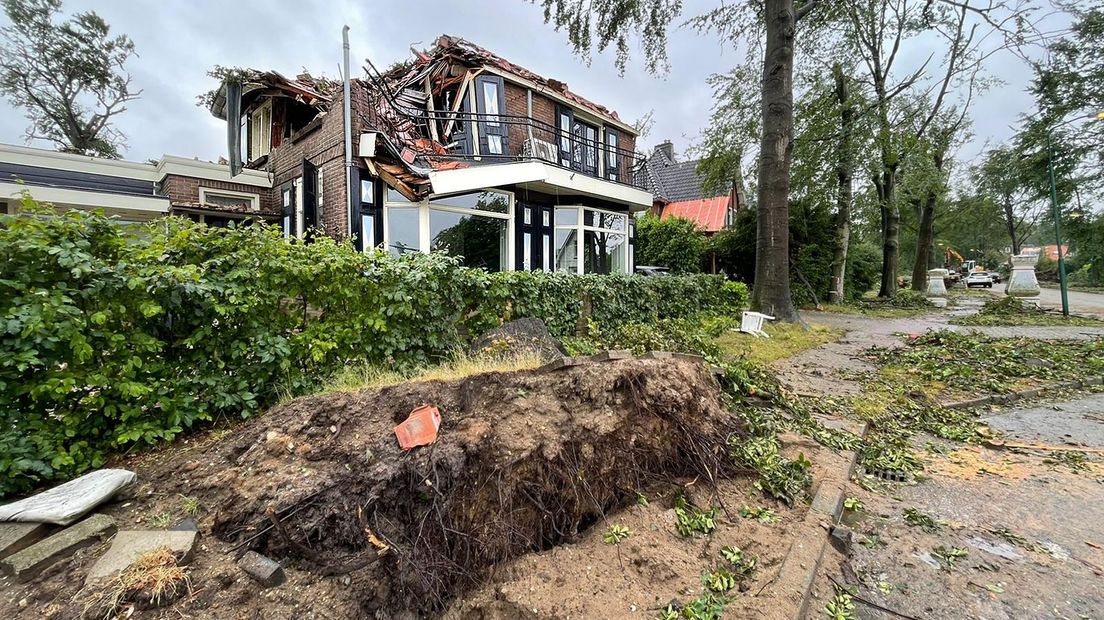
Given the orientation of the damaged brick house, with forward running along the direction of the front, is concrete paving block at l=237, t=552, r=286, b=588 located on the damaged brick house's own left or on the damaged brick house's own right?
on the damaged brick house's own right

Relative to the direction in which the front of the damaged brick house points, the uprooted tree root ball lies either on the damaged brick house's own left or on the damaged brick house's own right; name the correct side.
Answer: on the damaged brick house's own right

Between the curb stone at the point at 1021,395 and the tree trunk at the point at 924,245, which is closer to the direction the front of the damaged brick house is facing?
the curb stone

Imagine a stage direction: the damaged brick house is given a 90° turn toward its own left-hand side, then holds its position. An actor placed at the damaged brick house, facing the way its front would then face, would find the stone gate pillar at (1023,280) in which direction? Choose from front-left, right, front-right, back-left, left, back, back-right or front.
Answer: front-right

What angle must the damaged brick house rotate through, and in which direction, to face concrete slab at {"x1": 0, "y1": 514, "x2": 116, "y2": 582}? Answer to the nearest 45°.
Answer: approximately 45° to its right

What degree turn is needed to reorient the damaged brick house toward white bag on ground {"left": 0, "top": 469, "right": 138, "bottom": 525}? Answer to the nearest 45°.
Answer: approximately 45° to its right

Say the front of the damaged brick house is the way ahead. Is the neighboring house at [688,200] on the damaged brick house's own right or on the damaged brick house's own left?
on the damaged brick house's own left

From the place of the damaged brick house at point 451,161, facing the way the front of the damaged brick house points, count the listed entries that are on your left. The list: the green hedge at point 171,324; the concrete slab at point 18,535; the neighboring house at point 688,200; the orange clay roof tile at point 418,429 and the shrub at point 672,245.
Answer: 2

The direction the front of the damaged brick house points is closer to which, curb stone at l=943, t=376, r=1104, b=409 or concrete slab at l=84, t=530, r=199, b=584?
the curb stone

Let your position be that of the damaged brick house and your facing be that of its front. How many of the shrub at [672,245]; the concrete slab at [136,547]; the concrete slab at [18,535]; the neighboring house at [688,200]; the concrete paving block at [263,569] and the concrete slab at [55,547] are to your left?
2

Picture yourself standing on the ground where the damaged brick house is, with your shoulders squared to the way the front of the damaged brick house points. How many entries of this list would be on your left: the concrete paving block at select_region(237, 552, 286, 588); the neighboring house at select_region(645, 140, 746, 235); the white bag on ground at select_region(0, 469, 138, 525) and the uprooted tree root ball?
1

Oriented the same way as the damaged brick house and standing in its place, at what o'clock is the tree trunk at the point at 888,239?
The tree trunk is roughly at 10 o'clock from the damaged brick house.

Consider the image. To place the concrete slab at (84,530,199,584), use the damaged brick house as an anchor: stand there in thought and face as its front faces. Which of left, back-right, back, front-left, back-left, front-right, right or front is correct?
front-right

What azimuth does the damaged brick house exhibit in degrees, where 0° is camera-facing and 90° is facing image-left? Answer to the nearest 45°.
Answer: approximately 315°

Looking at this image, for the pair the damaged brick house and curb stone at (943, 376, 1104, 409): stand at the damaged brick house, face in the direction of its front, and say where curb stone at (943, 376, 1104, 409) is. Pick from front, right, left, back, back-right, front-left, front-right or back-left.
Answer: front

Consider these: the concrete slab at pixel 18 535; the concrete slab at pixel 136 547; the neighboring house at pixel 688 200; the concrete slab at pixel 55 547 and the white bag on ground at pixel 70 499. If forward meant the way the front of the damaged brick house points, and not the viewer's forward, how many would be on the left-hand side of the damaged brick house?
1

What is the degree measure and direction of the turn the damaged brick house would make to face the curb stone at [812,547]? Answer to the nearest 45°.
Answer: approximately 45° to its right
